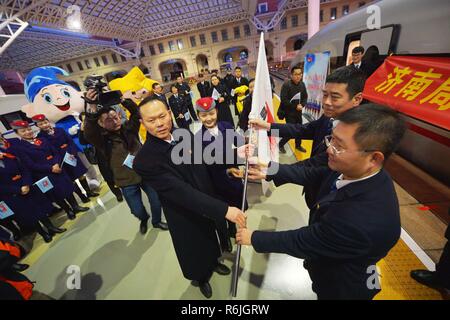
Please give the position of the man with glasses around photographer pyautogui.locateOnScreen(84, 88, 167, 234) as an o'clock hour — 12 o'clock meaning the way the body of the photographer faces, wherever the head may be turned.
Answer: The man with glasses is roughly at 1 o'clock from the photographer.

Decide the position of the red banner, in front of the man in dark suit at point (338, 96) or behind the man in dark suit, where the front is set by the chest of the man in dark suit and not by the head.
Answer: behind

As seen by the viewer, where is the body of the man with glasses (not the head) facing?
to the viewer's left

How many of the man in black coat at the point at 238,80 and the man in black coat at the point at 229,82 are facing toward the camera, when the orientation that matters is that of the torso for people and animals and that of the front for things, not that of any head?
2

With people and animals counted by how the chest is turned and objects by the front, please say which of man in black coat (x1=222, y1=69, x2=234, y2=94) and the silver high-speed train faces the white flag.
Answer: the man in black coat

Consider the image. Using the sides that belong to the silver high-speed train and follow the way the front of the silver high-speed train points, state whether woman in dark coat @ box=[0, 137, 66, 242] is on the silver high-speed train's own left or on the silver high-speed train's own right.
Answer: on the silver high-speed train's own left

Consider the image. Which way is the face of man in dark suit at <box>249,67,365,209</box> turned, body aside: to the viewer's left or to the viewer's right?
to the viewer's left

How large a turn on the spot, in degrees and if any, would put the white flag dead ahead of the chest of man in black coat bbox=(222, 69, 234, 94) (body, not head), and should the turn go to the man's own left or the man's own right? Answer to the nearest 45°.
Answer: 0° — they already face it

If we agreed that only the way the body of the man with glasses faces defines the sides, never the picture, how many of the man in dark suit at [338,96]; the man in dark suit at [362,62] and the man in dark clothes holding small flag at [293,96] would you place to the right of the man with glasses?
3

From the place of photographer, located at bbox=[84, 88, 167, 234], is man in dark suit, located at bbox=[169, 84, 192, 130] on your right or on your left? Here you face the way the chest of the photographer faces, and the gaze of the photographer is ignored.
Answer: on your left
